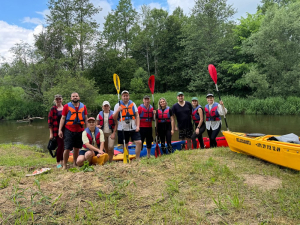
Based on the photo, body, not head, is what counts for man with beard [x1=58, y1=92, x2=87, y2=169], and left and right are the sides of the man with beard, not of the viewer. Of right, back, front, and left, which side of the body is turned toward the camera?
front

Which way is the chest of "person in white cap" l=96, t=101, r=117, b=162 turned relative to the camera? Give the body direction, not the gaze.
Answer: toward the camera

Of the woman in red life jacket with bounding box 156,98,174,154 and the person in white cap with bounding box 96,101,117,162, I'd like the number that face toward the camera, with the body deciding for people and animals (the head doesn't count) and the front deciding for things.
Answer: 2

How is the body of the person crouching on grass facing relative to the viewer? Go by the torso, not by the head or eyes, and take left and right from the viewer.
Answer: facing the viewer

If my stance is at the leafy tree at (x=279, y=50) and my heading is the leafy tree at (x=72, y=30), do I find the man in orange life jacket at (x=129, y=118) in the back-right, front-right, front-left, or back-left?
front-left

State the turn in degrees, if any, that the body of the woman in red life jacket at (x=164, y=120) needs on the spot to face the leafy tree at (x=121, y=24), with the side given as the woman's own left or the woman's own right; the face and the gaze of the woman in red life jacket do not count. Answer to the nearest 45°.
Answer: approximately 180°

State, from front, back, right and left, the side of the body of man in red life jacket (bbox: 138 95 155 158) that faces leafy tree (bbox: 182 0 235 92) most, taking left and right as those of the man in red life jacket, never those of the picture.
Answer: back

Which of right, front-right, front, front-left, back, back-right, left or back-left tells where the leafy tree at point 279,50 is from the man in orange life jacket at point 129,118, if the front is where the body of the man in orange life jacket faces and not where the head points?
back-left

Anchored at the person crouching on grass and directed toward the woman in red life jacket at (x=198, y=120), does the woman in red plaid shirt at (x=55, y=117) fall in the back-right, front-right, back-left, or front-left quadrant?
back-left

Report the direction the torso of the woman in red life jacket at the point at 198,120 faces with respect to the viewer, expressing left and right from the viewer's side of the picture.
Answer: facing the viewer and to the left of the viewer
